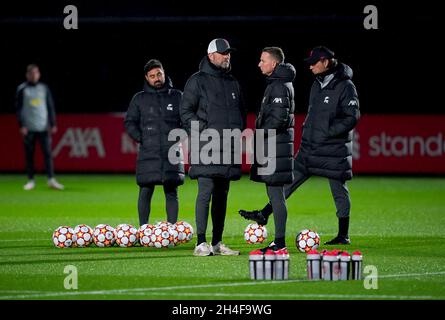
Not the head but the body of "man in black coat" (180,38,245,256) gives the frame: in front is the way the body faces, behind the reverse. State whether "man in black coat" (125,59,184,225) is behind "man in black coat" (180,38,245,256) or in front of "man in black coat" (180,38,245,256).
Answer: behind

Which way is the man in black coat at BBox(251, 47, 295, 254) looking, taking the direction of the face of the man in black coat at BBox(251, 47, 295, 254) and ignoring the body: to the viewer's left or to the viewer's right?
to the viewer's left

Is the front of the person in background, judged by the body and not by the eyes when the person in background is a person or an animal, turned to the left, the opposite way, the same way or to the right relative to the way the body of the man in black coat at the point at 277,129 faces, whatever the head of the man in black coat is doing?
to the left

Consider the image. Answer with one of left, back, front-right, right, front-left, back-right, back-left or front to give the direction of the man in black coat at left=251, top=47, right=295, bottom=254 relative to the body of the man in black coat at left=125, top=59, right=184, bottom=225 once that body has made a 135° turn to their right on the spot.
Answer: back

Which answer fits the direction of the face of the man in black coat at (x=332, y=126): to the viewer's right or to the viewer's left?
to the viewer's left

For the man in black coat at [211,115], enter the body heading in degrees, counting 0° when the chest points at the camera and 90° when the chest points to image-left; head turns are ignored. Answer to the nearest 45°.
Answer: approximately 315°

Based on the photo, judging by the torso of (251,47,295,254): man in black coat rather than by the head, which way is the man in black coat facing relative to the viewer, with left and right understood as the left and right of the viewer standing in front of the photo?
facing to the left of the viewer
